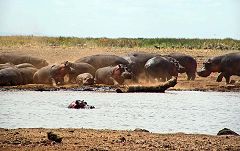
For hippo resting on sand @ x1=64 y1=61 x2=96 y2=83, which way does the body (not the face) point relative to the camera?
to the viewer's left

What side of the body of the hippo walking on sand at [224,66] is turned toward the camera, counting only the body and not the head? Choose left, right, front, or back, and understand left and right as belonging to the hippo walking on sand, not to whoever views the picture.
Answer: left

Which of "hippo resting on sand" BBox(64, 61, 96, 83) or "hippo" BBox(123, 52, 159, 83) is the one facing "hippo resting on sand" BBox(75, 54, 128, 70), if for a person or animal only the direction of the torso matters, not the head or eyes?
the hippo

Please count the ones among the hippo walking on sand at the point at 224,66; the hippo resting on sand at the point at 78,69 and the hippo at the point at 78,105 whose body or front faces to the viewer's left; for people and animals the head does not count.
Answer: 2

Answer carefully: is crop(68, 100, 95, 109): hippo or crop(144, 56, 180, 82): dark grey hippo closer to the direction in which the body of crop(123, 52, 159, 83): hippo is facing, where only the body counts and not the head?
the hippo

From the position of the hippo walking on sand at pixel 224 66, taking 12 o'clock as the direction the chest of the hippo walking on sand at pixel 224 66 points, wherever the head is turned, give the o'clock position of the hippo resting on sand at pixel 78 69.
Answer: the hippo resting on sand at pixel 78 69 is roughly at 11 o'clock from the hippo walking on sand at pixel 224 66.

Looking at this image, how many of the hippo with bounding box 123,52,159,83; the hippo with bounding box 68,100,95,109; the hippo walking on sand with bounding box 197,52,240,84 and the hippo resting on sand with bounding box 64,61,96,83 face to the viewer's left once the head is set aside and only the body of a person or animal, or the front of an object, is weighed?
3
